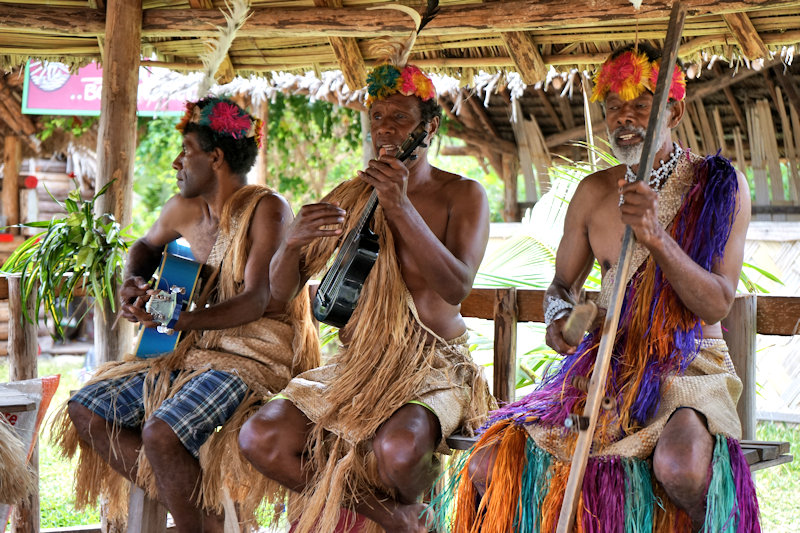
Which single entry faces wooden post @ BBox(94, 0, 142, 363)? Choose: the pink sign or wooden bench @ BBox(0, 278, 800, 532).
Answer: the pink sign

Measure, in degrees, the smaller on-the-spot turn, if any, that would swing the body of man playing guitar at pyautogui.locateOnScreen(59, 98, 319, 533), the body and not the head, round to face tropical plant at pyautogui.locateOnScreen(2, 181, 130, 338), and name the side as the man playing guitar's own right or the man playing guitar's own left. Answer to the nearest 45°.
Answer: approximately 90° to the man playing guitar's own right

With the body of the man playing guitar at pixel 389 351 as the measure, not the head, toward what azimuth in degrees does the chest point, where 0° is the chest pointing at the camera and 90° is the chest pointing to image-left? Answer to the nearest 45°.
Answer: approximately 45°

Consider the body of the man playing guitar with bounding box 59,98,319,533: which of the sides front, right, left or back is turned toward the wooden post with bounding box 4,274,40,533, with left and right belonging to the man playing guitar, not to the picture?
right

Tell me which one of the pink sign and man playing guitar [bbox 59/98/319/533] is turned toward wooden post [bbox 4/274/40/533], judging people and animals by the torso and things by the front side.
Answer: the pink sign

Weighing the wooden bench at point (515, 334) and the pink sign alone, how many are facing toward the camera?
2

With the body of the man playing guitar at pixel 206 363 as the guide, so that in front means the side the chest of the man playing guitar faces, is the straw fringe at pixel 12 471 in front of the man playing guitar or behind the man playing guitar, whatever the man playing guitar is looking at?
in front

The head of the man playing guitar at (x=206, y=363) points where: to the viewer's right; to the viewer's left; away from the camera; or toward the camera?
to the viewer's left

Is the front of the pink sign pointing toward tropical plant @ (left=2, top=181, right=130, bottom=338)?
yes

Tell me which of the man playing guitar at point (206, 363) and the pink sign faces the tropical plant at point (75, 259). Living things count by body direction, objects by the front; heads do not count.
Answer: the pink sign

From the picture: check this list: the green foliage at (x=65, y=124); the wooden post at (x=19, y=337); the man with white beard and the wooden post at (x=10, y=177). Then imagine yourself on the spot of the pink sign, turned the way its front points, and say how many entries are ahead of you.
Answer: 2

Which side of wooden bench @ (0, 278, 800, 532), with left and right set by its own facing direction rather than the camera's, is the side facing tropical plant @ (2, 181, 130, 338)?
right

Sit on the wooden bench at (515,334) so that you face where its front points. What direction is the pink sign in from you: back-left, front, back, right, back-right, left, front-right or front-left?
back-right

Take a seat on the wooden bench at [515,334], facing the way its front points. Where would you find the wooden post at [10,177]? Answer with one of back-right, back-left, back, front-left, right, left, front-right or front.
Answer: back-right

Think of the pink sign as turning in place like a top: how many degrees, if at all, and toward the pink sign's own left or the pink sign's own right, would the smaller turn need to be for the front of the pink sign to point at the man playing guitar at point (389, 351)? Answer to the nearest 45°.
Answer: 0° — it already faces them
